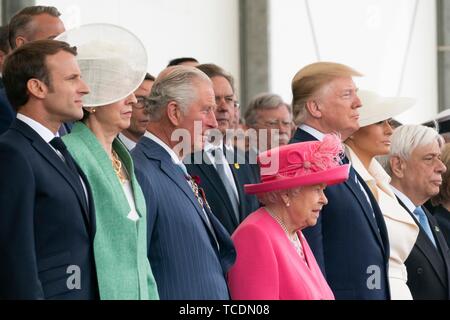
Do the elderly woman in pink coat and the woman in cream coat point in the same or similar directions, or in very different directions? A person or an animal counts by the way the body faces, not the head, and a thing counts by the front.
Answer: same or similar directions

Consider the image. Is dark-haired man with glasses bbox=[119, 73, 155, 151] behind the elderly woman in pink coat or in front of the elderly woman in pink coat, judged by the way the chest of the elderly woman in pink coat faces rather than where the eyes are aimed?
behind

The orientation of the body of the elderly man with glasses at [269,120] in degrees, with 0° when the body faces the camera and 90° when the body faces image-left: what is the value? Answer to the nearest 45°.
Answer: approximately 315°

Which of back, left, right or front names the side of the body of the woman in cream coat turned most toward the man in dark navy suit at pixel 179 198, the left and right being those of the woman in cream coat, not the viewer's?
right

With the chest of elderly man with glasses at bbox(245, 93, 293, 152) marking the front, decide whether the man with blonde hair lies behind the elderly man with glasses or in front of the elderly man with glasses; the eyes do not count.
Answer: in front

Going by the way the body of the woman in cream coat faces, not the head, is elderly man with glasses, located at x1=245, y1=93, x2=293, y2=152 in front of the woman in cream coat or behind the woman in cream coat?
behind

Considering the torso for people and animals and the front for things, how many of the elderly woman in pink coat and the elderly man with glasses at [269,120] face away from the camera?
0

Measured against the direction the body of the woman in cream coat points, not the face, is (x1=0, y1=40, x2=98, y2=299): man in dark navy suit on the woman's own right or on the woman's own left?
on the woman's own right
